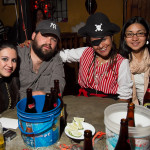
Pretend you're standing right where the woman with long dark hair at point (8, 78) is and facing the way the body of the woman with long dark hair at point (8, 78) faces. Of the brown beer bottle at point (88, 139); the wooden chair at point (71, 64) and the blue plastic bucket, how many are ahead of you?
2

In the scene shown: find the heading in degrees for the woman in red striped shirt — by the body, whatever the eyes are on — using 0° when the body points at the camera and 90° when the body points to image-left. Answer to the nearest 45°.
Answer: approximately 0°

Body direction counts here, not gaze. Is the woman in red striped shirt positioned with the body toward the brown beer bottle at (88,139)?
yes

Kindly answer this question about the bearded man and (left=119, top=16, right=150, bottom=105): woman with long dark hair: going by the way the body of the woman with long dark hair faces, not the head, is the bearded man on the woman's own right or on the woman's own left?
on the woman's own right
